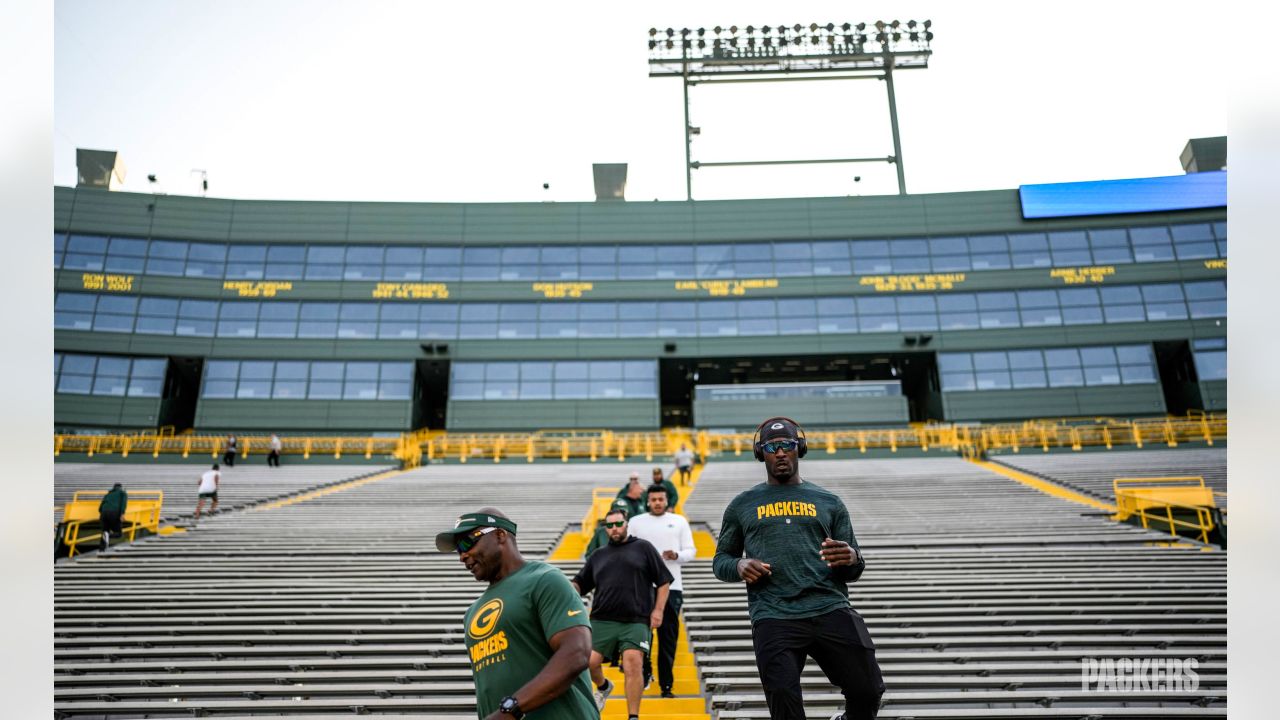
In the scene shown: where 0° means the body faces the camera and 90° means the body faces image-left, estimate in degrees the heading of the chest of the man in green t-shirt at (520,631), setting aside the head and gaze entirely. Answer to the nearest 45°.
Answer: approximately 45°

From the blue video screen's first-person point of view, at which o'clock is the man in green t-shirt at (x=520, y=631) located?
The man in green t-shirt is roughly at 12 o'clock from the blue video screen.

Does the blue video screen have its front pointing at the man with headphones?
yes

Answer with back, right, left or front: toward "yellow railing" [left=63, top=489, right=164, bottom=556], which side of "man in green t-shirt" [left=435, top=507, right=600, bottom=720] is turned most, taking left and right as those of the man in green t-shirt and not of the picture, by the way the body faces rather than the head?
right

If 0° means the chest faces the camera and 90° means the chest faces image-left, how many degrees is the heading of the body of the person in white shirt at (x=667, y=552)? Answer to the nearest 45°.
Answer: approximately 0°

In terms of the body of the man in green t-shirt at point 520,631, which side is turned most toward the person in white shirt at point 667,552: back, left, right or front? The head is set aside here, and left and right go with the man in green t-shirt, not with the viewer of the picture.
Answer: back

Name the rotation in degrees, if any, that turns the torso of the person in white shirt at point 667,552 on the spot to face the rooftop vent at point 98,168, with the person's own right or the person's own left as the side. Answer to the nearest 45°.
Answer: approximately 135° to the person's own right
